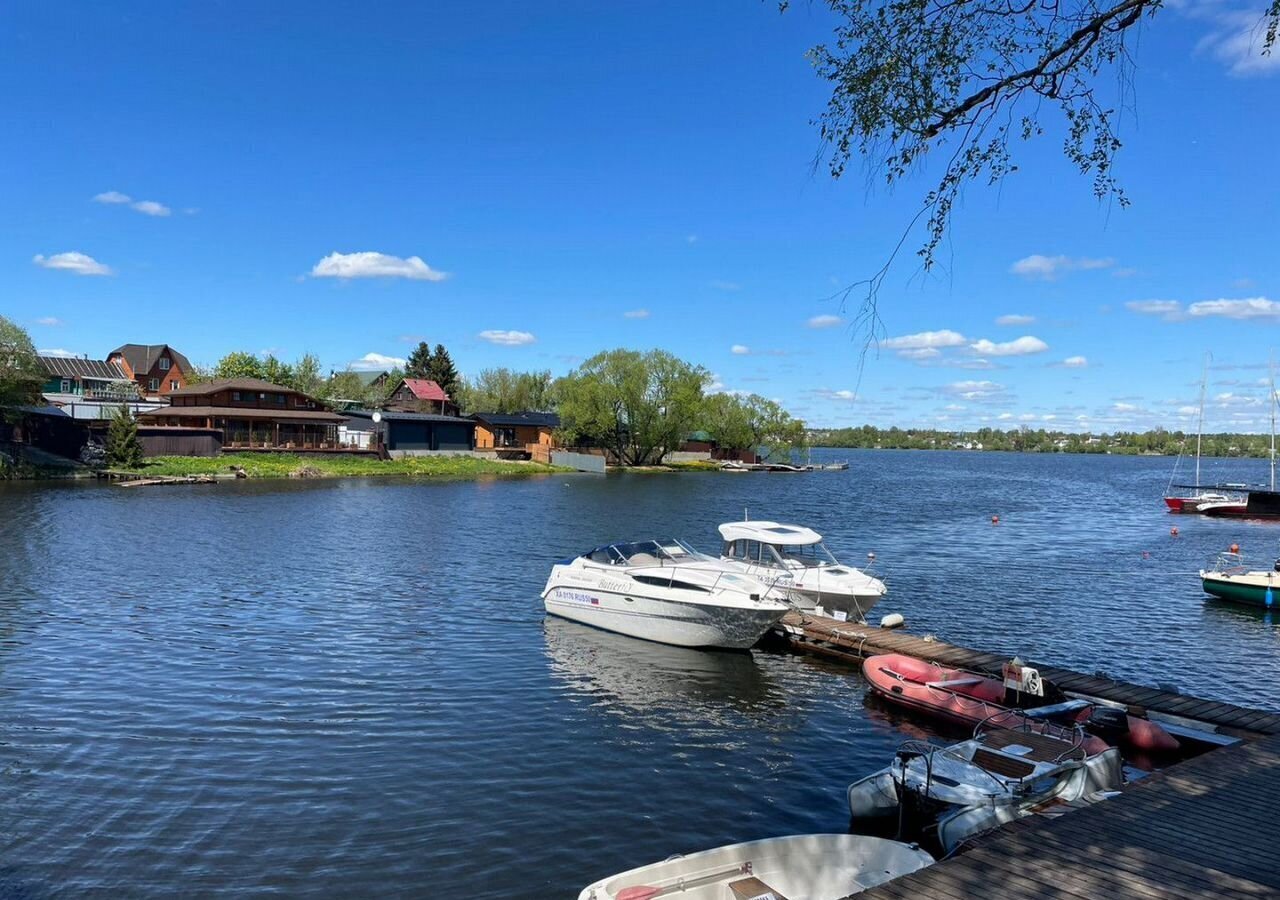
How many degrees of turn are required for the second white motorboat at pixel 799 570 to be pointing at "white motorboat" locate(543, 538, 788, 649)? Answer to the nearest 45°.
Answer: approximately 90° to its right

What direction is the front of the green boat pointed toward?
to the viewer's left

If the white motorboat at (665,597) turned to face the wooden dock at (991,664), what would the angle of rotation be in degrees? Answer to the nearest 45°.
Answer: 0° — it already faces it

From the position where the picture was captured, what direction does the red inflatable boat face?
facing away from the viewer and to the left of the viewer

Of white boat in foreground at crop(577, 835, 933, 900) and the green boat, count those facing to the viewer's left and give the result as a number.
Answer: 1

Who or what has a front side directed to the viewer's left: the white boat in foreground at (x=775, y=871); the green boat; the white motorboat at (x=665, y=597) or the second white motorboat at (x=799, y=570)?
the green boat

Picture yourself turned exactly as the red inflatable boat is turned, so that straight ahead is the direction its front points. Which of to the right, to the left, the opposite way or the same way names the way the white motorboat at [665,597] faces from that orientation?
the opposite way
